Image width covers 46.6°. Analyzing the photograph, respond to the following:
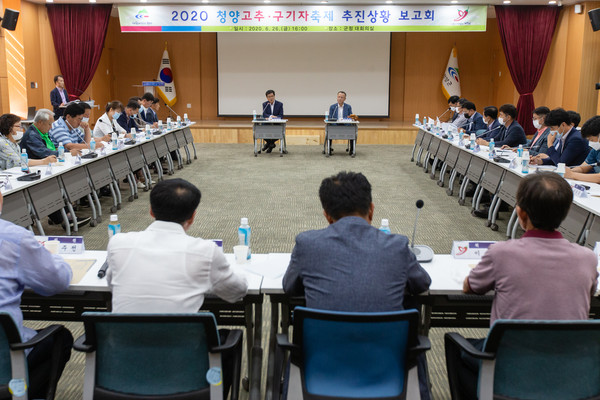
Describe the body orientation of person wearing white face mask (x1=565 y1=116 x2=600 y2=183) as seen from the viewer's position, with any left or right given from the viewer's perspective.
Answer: facing the viewer and to the left of the viewer

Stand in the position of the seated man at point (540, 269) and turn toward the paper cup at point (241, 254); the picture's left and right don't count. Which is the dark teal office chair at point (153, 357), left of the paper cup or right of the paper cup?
left

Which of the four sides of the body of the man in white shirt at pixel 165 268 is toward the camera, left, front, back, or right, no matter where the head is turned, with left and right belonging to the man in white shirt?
back

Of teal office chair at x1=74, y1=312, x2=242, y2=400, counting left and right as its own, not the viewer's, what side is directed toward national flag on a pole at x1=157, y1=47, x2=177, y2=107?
front

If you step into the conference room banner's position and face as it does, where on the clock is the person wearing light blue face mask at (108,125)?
The person wearing light blue face mask is roughly at 1 o'clock from the conference room banner.

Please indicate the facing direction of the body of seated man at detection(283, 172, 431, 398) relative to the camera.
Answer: away from the camera

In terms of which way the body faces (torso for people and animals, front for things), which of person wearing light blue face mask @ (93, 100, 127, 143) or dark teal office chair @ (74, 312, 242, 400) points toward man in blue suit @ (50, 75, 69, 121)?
the dark teal office chair

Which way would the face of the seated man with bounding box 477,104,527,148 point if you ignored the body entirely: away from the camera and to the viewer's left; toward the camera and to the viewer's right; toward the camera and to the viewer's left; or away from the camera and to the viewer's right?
toward the camera and to the viewer's left

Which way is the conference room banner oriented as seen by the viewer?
toward the camera

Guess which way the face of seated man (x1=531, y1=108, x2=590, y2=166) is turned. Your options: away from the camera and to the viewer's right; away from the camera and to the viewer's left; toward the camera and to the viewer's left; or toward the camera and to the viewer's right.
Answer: toward the camera and to the viewer's left

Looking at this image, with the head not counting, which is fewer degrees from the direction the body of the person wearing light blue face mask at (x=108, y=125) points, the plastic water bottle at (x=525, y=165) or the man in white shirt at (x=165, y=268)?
the plastic water bottle

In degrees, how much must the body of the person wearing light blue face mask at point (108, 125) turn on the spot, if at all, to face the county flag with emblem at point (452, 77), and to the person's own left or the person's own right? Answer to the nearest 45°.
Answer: approximately 90° to the person's own left

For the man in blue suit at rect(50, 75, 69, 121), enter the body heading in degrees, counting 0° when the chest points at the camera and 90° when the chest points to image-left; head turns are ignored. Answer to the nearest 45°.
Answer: approximately 315°

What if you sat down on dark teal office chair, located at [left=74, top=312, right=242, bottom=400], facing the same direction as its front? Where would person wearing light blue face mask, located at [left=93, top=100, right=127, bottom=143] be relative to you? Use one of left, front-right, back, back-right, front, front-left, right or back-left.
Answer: front

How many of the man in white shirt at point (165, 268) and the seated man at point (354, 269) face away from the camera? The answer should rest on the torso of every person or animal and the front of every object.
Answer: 2
